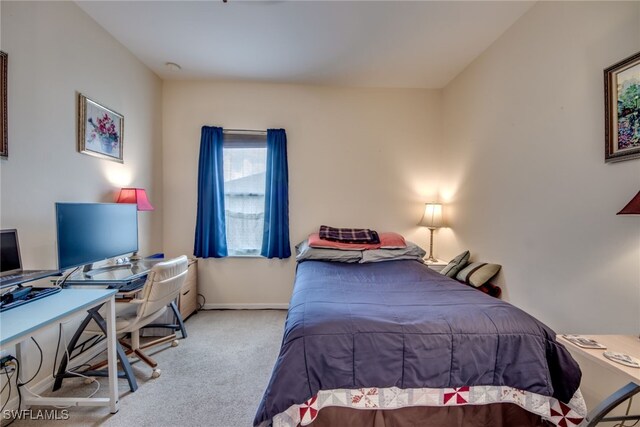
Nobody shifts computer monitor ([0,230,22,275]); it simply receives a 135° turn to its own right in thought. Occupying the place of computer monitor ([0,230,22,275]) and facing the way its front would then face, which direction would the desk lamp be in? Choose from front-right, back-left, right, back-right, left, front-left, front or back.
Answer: back-right

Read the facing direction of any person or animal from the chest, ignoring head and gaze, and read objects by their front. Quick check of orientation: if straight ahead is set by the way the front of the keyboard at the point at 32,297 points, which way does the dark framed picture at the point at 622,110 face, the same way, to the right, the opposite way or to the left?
the opposite way

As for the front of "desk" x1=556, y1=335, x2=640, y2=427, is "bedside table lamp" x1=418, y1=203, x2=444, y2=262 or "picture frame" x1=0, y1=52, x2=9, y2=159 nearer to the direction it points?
the picture frame

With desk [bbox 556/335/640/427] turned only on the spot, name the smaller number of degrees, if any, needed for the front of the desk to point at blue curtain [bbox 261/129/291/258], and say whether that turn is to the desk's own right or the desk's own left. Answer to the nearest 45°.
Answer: approximately 45° to the desk's own right
